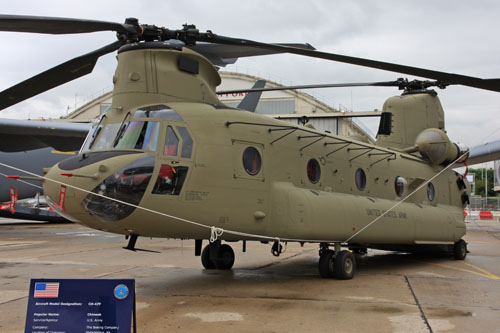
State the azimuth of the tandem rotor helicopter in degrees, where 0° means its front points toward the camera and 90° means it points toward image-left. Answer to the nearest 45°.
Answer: approximately 45°
